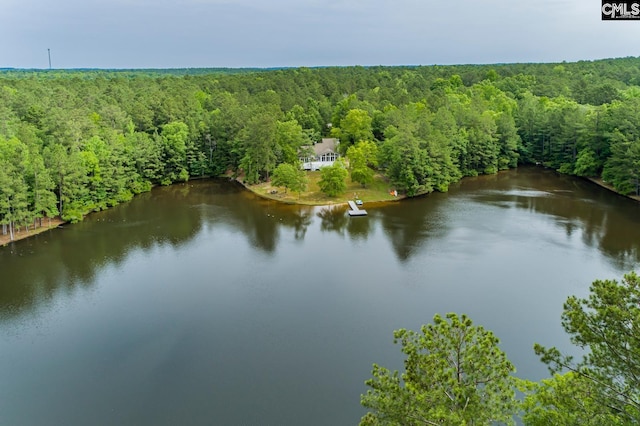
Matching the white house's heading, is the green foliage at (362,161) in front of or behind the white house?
in front

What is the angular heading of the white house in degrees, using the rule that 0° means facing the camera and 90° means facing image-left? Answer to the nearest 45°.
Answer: approximately 0°

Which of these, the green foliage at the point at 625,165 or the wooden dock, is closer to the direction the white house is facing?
the wooden dock

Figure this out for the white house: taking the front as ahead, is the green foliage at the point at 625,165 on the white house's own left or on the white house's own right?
on the white house's own left
